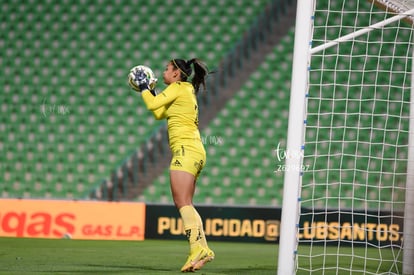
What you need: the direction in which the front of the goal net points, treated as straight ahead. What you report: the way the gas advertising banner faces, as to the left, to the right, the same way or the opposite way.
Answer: to the left

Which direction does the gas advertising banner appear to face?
toward the camera

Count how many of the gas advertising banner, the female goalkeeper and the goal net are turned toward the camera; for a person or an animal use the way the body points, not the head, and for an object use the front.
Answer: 1

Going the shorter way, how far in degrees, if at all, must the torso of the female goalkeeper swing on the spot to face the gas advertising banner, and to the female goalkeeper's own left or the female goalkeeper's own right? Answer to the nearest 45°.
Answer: approximately 90° to the female goalkeeper's own right

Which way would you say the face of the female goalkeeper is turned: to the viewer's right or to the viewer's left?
to the viewer's left

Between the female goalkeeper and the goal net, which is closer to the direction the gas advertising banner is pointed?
the female goalkeeper

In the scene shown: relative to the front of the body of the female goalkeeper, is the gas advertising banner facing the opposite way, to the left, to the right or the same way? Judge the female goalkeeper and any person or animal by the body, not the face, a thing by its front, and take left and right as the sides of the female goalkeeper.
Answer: to the left

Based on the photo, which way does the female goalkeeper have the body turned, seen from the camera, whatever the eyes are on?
to the viewer's left

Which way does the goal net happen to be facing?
to the viewer's left

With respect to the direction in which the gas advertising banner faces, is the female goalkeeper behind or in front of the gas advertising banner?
in front

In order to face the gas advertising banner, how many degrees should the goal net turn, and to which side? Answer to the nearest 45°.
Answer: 0° — it already faces it

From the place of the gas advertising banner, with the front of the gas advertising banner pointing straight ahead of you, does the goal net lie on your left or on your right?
on your left

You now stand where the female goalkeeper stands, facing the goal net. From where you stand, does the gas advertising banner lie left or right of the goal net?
left

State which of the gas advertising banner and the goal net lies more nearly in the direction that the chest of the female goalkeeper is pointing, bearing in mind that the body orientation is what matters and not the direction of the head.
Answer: the gas advertising banner

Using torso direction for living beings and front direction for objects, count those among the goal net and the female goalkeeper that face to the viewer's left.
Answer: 2
